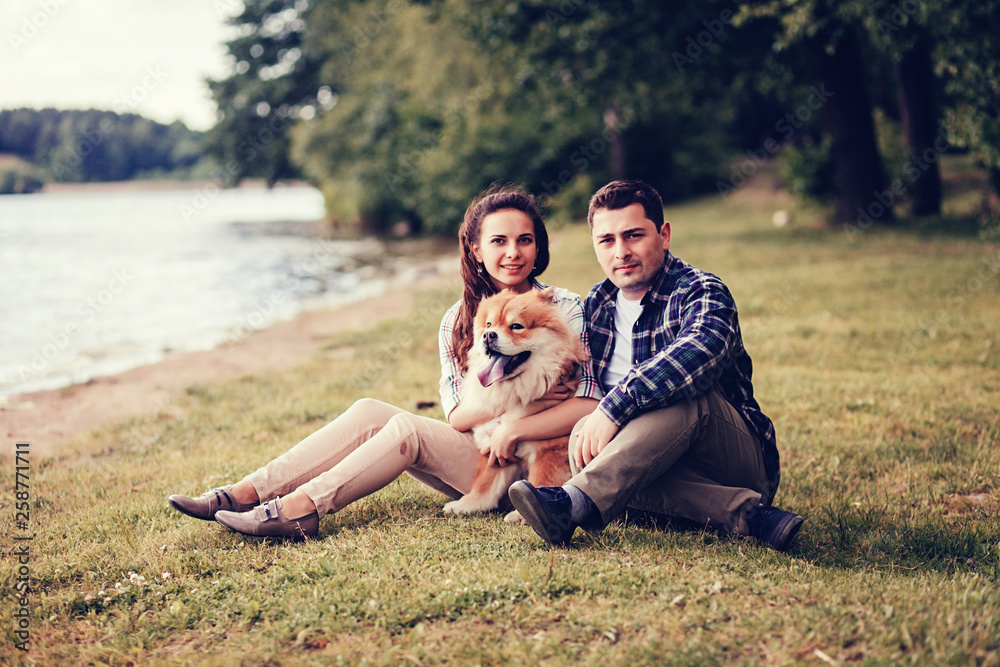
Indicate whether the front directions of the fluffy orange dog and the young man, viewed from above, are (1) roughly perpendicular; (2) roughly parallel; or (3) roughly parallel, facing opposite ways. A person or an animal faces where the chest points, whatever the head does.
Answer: roughly parallel

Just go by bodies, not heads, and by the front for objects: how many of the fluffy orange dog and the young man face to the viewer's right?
0

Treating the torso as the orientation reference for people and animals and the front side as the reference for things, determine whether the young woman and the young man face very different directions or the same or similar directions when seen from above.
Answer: same or similar directions

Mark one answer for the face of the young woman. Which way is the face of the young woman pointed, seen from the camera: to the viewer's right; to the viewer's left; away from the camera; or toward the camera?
toward the camera

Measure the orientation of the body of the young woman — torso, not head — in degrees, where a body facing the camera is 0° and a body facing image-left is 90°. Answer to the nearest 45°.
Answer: approximately 45°

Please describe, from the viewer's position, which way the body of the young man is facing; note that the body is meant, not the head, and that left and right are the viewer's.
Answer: facing the viewer and to the left of the viewer

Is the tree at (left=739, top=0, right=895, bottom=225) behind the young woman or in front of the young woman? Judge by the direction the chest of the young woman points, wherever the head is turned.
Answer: behind

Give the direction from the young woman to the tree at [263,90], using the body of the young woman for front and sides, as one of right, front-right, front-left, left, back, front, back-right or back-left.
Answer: back-right

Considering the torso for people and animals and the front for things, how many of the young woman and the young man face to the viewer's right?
0
